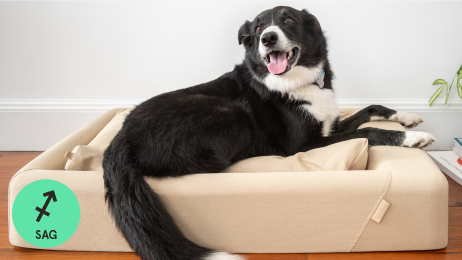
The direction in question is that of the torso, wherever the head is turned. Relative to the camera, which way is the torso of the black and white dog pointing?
to the viewer's right
